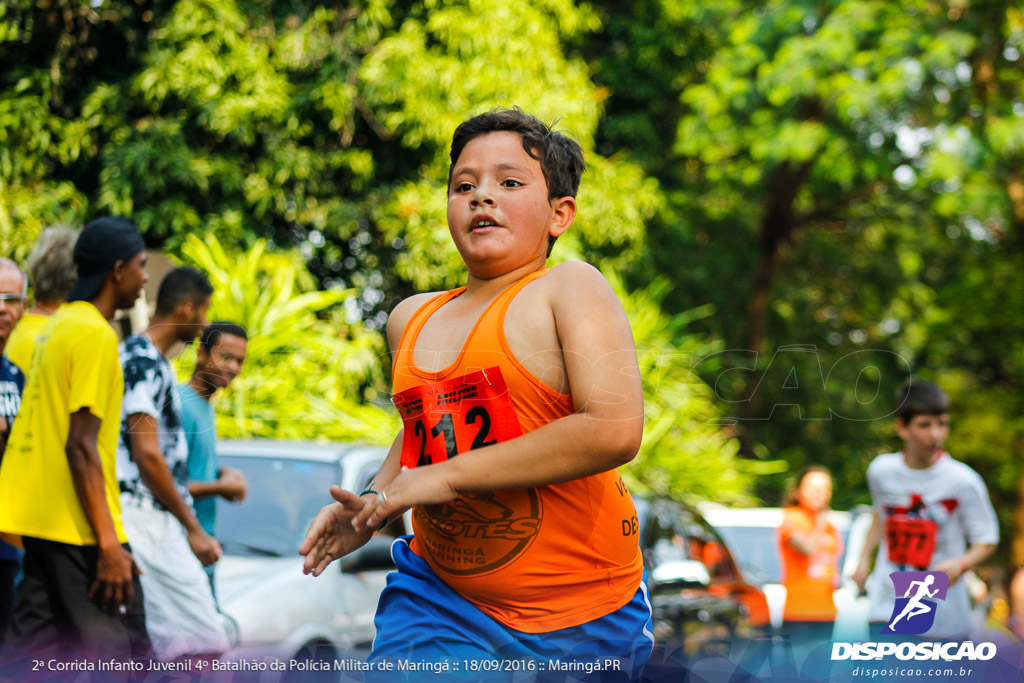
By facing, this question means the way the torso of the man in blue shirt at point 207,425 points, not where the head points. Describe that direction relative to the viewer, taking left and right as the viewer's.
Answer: facing the viewer and to the right of the viewer

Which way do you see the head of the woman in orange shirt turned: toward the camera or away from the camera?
toward the camera

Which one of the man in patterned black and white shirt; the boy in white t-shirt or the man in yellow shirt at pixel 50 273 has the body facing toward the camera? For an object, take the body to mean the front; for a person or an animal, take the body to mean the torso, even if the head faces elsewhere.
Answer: the boy in white t-shirt

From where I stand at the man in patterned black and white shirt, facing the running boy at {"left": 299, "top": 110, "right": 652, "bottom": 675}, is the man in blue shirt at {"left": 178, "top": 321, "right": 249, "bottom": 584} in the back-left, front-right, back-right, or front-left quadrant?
back-left

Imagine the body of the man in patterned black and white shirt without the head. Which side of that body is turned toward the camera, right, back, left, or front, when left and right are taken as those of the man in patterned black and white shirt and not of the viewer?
right

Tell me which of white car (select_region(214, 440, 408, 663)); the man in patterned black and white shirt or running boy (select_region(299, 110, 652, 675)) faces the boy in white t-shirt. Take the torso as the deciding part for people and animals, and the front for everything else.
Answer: the man in patterned black and white shirt

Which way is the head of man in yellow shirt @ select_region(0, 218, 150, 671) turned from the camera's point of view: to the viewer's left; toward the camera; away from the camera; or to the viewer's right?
to the viewer's right

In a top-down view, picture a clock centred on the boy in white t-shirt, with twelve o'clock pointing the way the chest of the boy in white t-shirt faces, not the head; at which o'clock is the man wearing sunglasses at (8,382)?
The man wearing sunglasses is roughly at 2 o'clock from the boy in white t-shirt.

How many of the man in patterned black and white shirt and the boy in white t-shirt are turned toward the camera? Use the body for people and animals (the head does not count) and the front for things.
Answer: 1

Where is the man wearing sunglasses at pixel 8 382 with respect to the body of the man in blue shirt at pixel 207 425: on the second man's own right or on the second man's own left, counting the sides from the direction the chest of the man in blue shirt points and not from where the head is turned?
on the second man's own right
